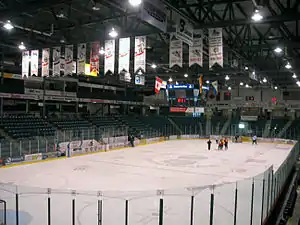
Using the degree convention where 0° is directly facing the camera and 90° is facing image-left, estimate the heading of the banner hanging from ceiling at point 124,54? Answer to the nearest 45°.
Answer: approximately 0°

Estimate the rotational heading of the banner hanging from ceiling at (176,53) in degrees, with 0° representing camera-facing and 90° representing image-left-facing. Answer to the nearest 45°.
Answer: approximately 0°

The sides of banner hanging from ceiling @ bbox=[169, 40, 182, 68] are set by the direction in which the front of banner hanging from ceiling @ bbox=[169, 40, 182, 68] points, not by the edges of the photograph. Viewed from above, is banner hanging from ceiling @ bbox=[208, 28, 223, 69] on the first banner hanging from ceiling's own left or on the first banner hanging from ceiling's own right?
on the first banner hanging from ceiling's own left

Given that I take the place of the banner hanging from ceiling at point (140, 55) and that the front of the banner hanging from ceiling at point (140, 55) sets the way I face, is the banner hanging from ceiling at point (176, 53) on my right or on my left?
on my left

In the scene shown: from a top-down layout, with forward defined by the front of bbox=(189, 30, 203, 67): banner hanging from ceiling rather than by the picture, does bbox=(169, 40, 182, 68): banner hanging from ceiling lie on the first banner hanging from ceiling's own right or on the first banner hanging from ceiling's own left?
on the first banner hanging from ceiling's own right
